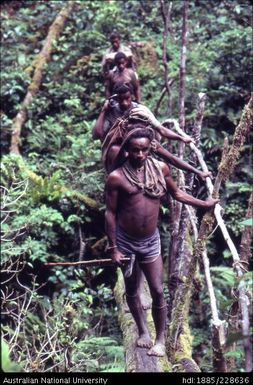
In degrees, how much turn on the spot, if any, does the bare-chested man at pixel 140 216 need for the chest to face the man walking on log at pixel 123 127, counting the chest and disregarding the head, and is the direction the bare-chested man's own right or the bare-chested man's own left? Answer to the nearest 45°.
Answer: approximately 180°

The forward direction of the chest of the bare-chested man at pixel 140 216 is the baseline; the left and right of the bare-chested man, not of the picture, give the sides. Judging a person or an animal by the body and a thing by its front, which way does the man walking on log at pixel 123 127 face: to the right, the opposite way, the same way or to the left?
the same way

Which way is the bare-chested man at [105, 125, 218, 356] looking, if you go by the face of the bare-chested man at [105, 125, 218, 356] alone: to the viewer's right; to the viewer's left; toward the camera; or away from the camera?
toward the camera

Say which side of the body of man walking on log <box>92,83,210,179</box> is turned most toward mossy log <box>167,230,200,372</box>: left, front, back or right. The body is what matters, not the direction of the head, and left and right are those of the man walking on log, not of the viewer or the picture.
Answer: front

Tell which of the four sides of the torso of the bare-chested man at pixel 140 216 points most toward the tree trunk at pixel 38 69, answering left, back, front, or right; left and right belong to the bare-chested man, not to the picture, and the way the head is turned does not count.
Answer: back

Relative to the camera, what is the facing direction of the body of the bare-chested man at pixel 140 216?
toward the camera

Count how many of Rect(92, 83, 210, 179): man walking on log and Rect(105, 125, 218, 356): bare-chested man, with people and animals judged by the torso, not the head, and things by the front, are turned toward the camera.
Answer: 2

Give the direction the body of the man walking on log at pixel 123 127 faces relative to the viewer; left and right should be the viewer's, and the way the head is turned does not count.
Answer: facing the viewer

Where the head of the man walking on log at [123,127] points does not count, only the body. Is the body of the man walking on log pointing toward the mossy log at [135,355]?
yes

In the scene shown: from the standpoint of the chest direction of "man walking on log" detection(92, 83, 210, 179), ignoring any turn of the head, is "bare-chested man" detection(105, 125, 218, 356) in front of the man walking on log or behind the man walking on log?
in front
